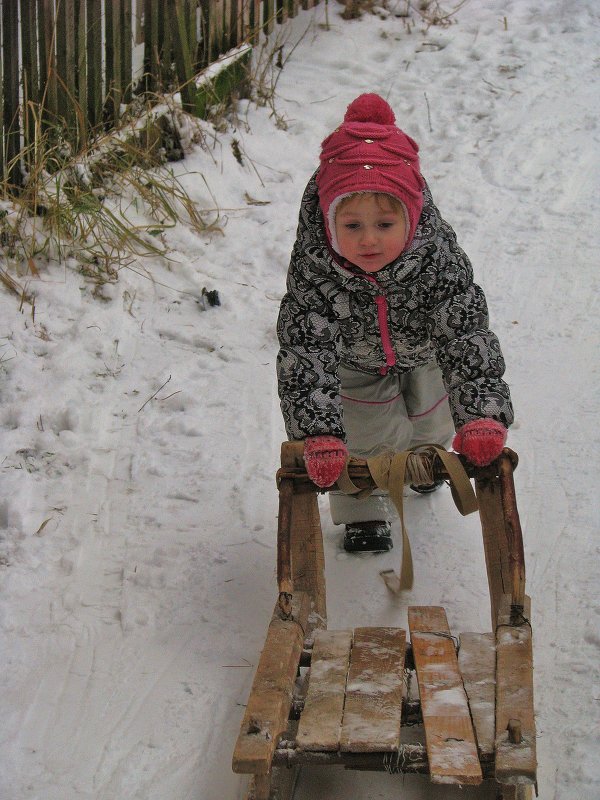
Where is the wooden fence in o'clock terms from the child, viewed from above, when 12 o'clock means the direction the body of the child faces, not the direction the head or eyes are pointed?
The wooden fence is roughly at 5 o'clock from the child.

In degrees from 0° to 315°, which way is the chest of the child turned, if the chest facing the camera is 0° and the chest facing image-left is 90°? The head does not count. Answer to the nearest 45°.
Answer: approximately 0°
